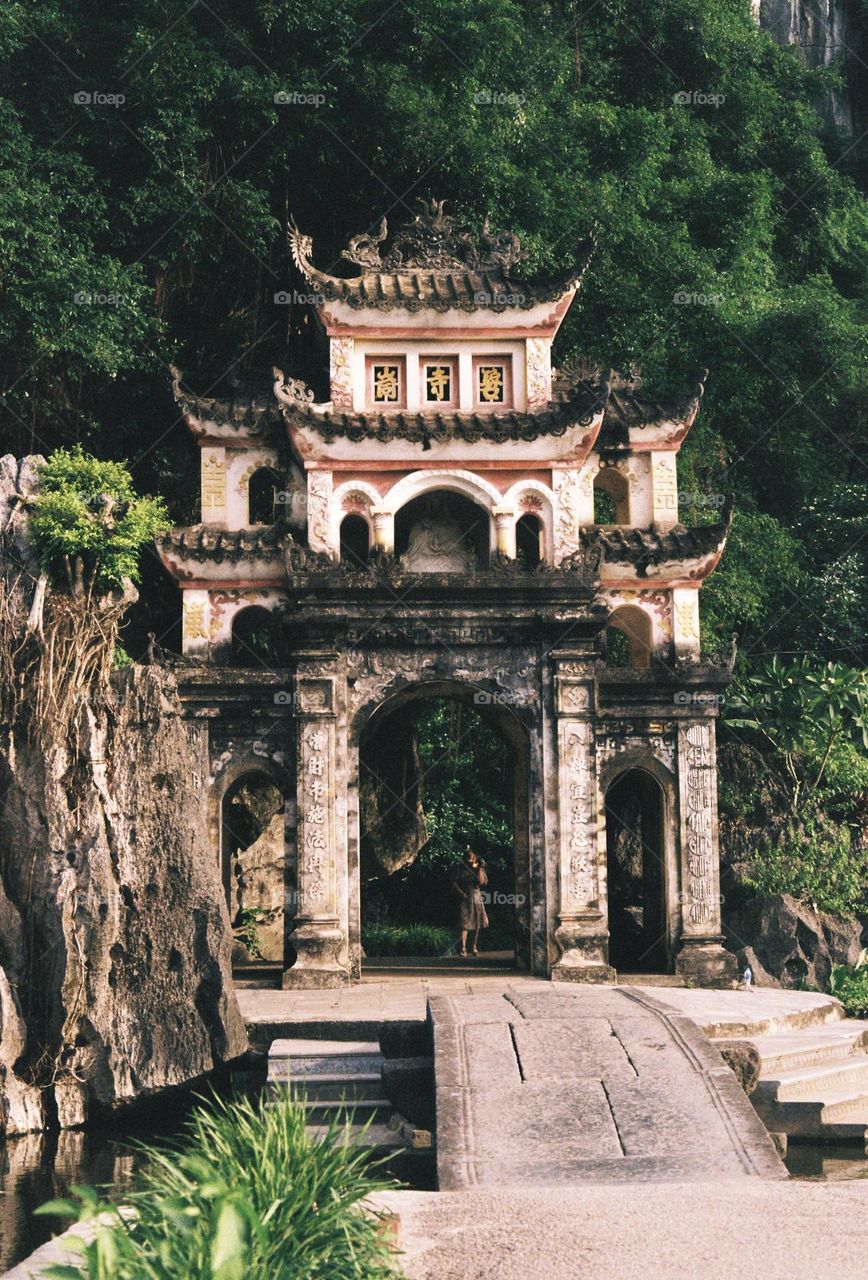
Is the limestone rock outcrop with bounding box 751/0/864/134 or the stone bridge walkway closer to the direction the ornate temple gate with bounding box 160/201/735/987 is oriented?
the stone bridge walkway

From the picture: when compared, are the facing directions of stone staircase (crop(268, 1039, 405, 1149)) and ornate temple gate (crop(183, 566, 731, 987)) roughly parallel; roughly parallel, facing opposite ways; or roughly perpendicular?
roughly parallel

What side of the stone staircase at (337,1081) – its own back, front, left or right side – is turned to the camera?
front

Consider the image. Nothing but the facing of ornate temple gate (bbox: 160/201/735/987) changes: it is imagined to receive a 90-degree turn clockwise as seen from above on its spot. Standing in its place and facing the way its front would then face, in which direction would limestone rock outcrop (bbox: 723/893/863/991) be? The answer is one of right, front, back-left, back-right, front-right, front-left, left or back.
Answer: back-right

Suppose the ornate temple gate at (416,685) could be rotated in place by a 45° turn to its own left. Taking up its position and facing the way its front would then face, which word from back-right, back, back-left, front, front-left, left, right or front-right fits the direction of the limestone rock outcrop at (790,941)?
left

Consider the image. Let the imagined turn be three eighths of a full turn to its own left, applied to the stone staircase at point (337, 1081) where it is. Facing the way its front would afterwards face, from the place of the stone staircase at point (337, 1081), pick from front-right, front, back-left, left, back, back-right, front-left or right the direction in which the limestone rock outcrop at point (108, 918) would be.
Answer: left

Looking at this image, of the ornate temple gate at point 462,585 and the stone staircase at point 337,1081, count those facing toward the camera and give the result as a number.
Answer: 2

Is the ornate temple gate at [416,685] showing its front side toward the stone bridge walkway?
yes

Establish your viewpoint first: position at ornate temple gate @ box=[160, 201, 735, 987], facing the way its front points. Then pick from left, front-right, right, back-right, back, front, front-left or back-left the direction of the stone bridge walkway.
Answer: front

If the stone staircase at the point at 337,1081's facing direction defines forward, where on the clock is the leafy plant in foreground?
The leafy plant in foreground is roughly at 12 o'clock from the stone staircase.

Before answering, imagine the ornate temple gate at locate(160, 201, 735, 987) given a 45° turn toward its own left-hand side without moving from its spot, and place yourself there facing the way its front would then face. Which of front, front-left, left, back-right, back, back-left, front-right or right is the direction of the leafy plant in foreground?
front-right

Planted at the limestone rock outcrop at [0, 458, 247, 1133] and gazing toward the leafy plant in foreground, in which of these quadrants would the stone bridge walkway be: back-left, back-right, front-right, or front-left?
front-left

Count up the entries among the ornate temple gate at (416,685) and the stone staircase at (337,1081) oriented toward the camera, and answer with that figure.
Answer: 2

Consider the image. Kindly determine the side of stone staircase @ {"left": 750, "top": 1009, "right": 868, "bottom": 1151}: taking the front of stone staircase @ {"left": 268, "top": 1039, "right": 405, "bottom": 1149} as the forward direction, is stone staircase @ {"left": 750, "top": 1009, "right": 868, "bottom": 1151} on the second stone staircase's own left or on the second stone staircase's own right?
on the second stone staircase's own left

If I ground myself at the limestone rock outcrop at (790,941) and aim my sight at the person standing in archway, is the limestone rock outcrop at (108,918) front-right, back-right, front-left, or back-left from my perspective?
front-left

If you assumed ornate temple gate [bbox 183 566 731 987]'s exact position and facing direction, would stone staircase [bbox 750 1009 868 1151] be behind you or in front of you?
in front

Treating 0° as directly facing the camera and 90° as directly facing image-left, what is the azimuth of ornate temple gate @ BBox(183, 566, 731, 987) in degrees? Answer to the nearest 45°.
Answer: approximately 0°
